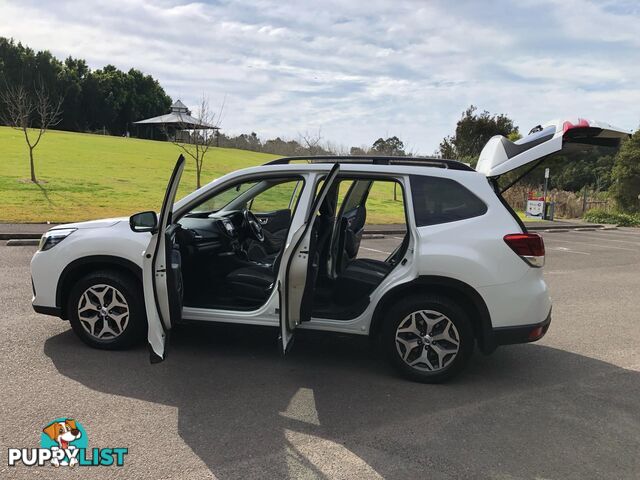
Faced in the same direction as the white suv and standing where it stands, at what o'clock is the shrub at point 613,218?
The shrub is roughly at 4 o'clock from the white suv.

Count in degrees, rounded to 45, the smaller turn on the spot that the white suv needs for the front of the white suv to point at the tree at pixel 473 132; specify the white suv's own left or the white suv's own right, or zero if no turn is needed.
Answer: approximately 90° to the white suv's own right

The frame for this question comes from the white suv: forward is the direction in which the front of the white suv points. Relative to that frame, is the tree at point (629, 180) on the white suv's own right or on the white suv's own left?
on the white suv's own right

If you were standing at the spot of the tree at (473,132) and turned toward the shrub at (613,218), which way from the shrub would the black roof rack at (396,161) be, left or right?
right

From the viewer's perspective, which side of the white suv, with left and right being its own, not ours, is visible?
left

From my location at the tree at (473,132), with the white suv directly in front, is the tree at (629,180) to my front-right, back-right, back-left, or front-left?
front-left
